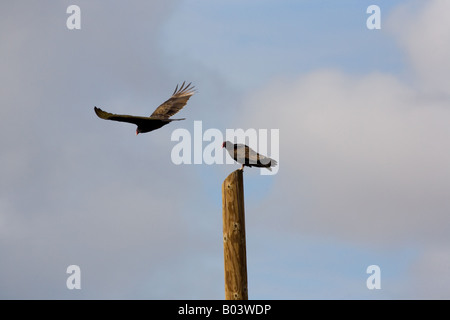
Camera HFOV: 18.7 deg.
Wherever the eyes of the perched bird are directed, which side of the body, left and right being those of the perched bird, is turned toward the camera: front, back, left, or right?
left
